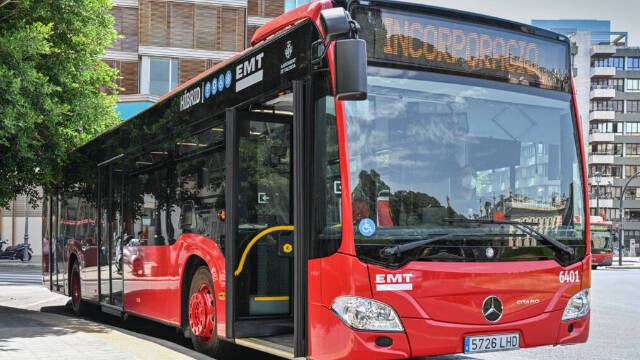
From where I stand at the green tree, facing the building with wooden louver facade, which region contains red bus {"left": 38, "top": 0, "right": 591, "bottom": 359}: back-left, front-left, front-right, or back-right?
back-right

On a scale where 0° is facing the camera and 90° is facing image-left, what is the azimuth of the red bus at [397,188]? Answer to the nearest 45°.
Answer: approximately 315°

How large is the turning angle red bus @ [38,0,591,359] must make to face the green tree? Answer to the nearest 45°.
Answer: approximately 180°

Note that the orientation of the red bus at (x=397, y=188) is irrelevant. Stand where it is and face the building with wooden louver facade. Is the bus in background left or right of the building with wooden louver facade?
right

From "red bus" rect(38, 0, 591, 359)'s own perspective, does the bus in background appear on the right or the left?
on its left

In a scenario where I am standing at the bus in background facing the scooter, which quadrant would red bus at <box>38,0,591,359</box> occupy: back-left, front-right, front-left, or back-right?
front-left

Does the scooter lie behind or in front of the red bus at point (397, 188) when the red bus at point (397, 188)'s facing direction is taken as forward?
behind

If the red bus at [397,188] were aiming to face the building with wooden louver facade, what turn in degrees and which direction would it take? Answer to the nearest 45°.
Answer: approximately 135° to its left

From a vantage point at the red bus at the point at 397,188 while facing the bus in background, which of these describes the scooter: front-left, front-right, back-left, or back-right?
front-left

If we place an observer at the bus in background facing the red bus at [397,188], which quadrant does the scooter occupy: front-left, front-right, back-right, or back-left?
front-right
